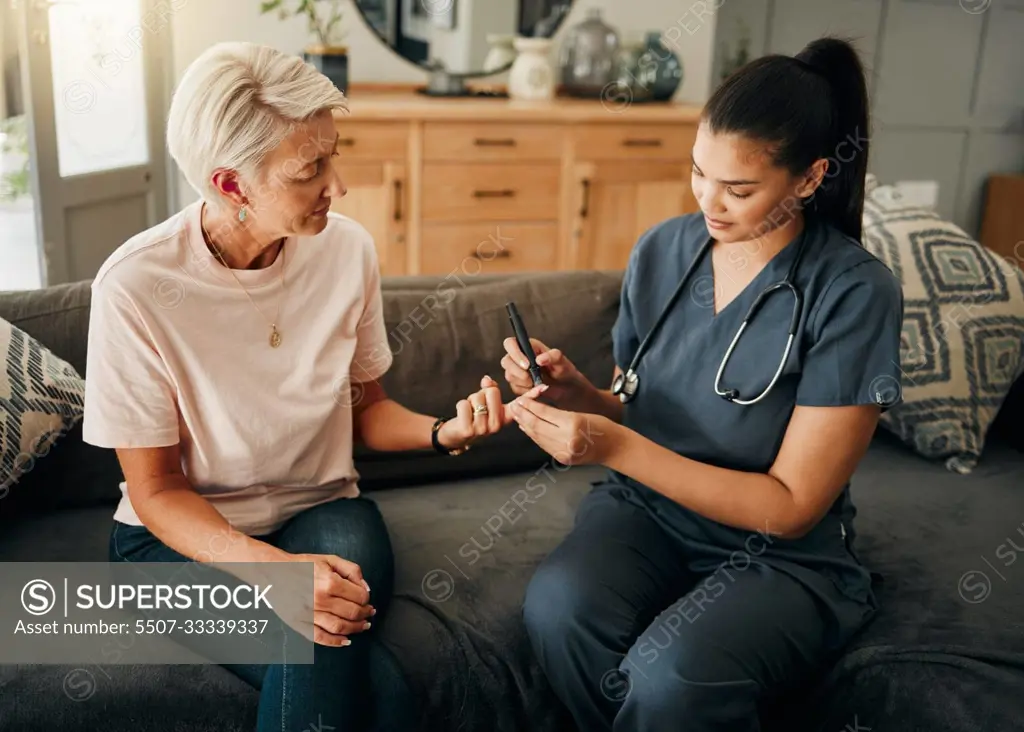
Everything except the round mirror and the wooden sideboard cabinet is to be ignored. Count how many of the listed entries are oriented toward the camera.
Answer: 2

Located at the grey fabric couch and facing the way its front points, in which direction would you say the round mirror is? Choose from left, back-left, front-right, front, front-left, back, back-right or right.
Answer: back

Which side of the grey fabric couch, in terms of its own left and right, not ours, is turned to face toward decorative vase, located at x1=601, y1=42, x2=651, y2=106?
back

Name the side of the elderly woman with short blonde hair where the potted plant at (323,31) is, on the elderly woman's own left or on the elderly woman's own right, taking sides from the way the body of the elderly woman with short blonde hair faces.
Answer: on the elderly woman's own left

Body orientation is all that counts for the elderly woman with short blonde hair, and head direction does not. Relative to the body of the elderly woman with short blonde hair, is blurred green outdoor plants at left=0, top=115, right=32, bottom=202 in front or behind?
behind

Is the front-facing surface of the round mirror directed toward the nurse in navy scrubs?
yes

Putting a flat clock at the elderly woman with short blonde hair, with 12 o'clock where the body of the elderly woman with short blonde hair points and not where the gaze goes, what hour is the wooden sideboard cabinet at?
The wooden sideboard cabinet is roughly at 8 o'clock from the elderly woman with short blonde hair.

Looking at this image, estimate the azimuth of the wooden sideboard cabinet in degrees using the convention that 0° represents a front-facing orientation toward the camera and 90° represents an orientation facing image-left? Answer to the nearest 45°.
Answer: approximately 0°

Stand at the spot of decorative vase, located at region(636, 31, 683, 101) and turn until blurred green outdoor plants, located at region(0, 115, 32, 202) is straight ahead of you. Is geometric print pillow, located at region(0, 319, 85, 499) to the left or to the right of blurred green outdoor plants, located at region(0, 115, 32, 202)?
left

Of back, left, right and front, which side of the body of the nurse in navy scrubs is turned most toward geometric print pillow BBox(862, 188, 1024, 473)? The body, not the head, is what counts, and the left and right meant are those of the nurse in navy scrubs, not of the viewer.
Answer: back

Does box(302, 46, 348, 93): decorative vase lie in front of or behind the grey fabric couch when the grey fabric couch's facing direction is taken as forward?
behind

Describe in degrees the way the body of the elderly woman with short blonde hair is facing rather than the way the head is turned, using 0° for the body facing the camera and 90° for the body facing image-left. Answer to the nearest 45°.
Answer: approximately 315°

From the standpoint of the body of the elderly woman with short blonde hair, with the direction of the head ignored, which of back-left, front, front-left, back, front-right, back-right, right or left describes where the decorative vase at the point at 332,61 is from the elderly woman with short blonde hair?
back-left
